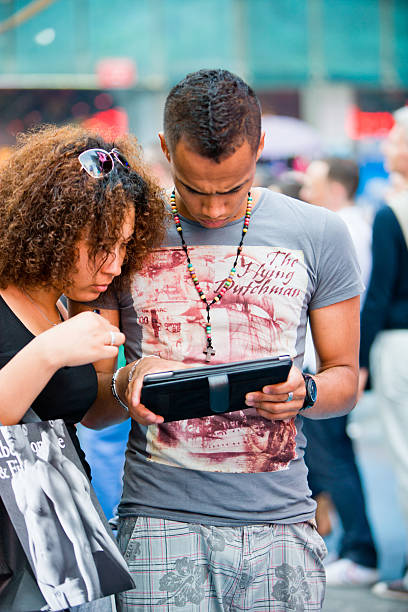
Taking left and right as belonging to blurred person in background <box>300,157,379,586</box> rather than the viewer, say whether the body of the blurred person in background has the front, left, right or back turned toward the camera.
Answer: left

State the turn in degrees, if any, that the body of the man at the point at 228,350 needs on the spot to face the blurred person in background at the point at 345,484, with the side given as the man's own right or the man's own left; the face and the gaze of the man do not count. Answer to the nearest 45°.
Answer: approximately 180°

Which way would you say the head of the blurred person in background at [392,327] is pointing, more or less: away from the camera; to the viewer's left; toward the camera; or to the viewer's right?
to the viewer's left

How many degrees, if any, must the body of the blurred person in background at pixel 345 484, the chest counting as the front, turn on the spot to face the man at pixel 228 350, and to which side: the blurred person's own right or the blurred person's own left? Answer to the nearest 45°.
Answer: approximately 90° to the blurred person's own left

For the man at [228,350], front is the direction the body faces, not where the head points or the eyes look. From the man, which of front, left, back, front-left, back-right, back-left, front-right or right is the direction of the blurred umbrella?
back

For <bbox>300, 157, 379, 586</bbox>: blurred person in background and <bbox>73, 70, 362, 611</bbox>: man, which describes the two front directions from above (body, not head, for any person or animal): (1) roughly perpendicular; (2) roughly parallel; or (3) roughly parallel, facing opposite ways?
roughly perpendicular

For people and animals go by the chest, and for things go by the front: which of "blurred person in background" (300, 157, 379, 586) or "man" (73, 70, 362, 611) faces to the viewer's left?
the blurred person in background

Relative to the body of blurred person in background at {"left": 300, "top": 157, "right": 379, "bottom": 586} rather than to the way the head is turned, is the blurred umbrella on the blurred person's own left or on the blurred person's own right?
on the blurred person's own right

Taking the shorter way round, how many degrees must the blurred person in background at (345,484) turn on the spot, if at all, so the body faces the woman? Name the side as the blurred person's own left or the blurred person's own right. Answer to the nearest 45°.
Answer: approximately 90° to the blurred person's own left

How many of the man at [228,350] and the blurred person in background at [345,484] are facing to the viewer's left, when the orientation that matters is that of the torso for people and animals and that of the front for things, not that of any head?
1
